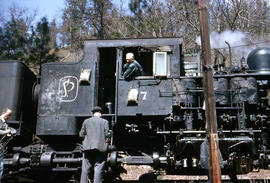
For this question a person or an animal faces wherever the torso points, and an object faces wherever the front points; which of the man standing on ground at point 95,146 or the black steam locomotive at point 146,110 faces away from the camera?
the man standing on ground

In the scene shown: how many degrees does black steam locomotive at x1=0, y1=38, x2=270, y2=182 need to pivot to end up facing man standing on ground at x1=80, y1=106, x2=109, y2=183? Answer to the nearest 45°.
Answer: approximately 135° to its right

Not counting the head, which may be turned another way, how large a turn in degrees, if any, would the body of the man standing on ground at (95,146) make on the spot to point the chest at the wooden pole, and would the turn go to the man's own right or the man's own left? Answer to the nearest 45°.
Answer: approximately 135° to the man's own right

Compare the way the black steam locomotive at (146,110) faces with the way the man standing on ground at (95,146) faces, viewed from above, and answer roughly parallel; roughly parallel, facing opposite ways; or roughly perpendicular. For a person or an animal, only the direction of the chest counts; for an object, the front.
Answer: roughly perpendicular

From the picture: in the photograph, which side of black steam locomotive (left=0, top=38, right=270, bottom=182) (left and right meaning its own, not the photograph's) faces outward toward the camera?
right

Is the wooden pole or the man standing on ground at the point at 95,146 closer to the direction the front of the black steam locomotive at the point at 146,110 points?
the wooden pole

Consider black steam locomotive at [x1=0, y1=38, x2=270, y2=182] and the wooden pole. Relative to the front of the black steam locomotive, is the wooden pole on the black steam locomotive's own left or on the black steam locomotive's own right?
on the black steam locomotive's own right

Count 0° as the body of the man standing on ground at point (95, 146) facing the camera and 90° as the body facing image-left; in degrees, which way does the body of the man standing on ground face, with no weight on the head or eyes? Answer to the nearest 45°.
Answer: approximately 180°

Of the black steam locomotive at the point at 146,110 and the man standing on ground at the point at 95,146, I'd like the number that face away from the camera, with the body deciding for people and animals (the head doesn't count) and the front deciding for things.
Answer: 1
